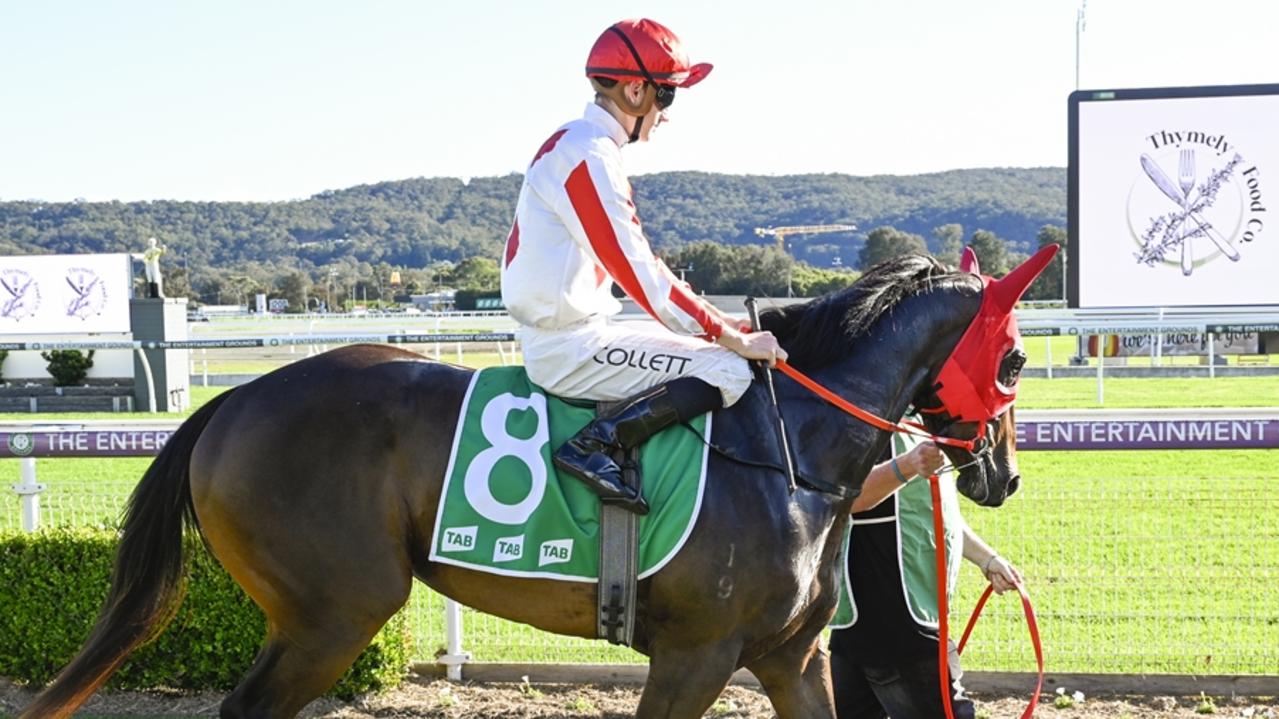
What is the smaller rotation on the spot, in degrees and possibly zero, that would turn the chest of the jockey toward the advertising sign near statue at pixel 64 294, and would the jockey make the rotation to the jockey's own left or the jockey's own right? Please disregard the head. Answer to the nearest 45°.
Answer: approximately 135° to the jockey's own left

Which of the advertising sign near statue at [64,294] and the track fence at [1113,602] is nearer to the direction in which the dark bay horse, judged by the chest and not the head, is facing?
the track fence

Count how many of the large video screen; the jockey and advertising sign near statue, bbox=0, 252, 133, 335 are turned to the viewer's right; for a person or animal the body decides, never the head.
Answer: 1

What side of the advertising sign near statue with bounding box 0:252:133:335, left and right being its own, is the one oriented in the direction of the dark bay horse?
front

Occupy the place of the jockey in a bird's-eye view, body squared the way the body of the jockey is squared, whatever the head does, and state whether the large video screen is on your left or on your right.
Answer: on your left

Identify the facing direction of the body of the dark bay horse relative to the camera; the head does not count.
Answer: to the viewer's right

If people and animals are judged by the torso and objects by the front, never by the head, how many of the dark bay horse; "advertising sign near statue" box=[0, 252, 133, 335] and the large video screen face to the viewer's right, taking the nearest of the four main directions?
1

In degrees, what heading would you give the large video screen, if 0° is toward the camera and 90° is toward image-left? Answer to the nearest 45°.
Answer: approximately 0°

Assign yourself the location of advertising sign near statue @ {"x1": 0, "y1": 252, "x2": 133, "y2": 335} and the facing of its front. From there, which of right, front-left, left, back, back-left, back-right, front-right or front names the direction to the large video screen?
front-left

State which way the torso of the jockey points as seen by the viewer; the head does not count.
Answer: to the viewer's right

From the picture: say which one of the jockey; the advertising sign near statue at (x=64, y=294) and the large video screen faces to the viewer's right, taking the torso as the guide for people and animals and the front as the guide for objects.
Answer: the jockey

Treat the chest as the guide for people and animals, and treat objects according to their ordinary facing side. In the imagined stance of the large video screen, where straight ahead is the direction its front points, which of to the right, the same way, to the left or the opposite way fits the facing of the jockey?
to the left
